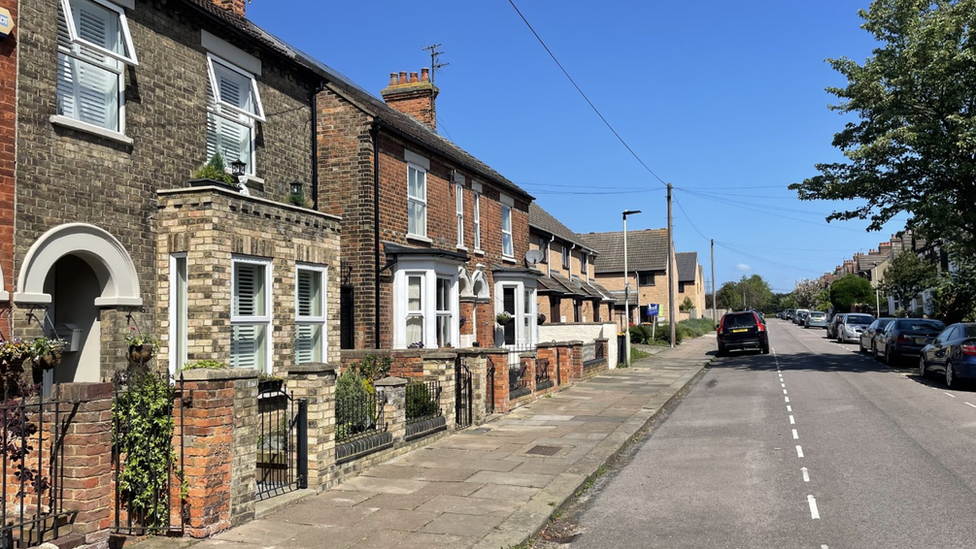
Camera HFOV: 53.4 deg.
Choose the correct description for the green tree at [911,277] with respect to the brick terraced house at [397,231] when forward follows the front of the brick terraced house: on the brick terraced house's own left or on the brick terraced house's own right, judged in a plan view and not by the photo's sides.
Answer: on the brick terraced house's own left

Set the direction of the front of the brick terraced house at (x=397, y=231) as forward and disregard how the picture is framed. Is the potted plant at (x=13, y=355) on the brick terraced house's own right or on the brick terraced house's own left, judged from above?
on the brick terraced house's own right

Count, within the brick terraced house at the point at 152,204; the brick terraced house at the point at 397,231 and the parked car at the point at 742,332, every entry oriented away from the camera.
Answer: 1

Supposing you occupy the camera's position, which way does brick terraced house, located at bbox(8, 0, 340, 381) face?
facing the viewer and to the right of the viewer

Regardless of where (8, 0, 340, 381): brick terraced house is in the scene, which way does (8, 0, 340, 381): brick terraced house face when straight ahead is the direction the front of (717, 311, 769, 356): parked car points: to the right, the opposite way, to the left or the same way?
to the right

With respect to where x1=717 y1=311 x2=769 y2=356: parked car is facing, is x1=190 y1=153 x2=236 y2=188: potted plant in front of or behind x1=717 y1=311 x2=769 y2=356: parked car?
behind

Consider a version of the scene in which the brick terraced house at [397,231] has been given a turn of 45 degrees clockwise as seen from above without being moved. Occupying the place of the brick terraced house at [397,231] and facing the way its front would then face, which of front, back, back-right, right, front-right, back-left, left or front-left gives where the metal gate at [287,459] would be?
front

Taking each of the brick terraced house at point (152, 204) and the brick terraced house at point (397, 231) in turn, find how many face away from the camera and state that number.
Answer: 0

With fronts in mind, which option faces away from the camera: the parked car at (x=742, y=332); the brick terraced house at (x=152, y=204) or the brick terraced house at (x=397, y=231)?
the parked car

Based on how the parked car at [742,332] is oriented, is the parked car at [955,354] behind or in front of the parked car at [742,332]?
behind

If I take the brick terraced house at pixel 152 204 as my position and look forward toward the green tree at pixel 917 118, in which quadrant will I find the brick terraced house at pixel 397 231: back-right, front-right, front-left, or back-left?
front-left

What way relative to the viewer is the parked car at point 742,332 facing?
away from the camera

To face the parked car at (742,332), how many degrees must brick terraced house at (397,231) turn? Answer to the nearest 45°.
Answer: approximately 90° to its left
